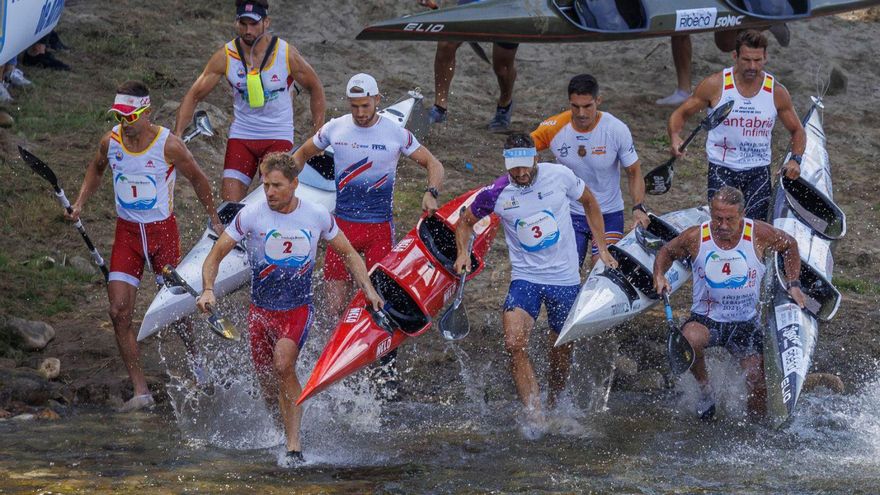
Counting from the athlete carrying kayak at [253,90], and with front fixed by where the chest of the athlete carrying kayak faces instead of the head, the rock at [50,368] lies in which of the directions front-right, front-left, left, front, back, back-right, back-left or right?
front-right

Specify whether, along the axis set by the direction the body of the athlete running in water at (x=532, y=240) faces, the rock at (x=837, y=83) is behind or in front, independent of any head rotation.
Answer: behind

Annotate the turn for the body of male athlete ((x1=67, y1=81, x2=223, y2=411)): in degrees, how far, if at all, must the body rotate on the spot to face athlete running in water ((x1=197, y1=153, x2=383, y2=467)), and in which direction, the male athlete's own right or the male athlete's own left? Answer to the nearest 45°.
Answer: approximately 45° to the male athlete's own left

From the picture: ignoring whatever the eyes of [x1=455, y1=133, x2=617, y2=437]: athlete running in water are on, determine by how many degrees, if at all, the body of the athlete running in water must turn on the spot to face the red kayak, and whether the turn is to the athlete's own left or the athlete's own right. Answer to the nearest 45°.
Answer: approximately 90° to the athlete's own right

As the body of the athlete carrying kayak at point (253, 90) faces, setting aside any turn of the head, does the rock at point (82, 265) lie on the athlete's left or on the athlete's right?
on the athlete's right

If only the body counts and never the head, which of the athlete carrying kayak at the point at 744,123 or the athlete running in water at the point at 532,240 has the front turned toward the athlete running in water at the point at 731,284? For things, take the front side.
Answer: the athlete carrying kayak

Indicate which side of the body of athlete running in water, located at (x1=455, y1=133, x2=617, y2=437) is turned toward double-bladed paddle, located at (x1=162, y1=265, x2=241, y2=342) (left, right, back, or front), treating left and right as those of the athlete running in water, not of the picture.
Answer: right
